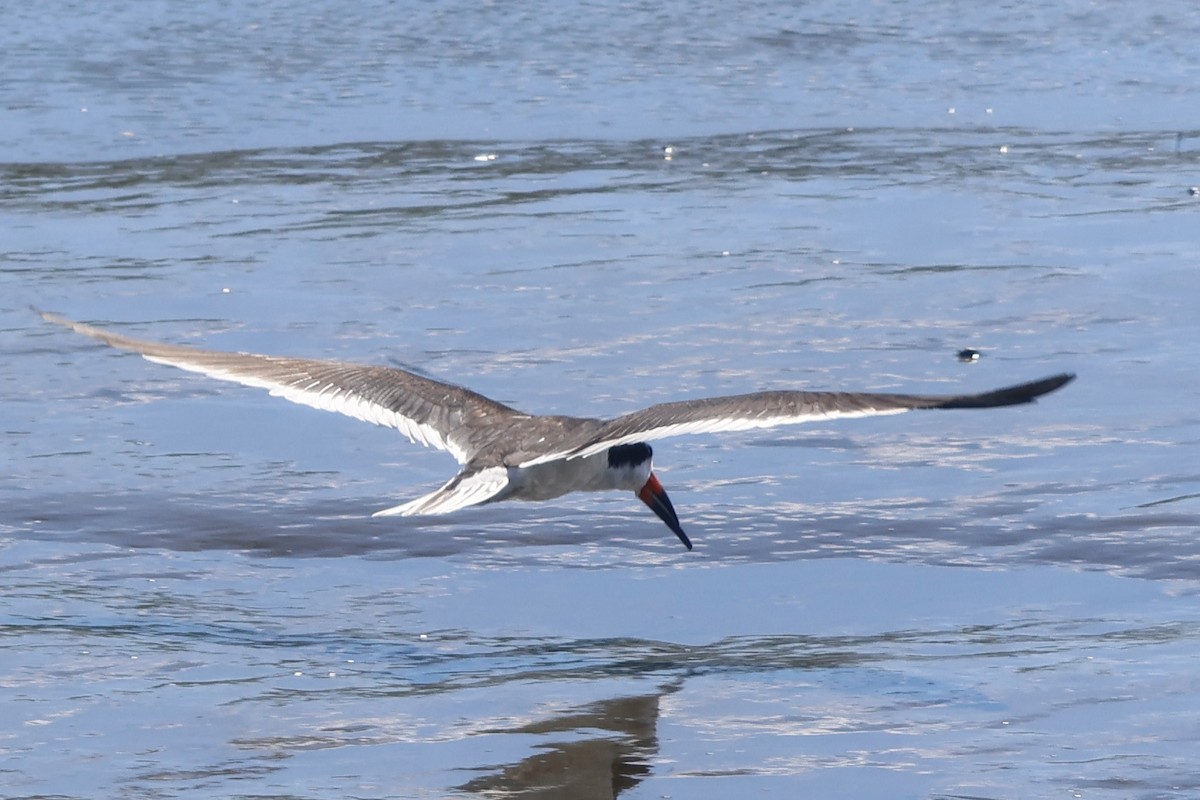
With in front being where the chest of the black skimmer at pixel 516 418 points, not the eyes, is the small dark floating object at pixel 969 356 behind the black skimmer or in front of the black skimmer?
in front

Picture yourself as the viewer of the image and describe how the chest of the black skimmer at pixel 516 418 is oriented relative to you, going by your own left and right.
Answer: facing away from the viewer and to the right of the viewer
